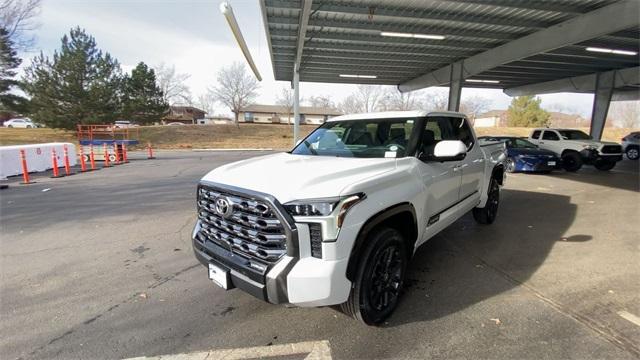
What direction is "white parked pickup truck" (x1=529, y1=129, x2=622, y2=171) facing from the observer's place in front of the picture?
facing the viewer and to the right of the viewer

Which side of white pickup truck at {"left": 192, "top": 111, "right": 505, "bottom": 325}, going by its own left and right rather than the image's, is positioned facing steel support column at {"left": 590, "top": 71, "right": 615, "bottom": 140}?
back

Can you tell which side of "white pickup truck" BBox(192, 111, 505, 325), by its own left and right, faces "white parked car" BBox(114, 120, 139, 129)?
right

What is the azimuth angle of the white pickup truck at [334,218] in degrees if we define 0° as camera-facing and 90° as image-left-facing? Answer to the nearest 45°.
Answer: approximately 45°

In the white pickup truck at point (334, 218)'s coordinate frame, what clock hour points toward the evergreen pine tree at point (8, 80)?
The evergreen pine tree is roughly at 3 o'clock from the white pickup truck.

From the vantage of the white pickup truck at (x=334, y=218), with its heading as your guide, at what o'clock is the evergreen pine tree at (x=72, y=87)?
The evergreen pine tree is roughly at 3 o'clock from the white pickup truck.
